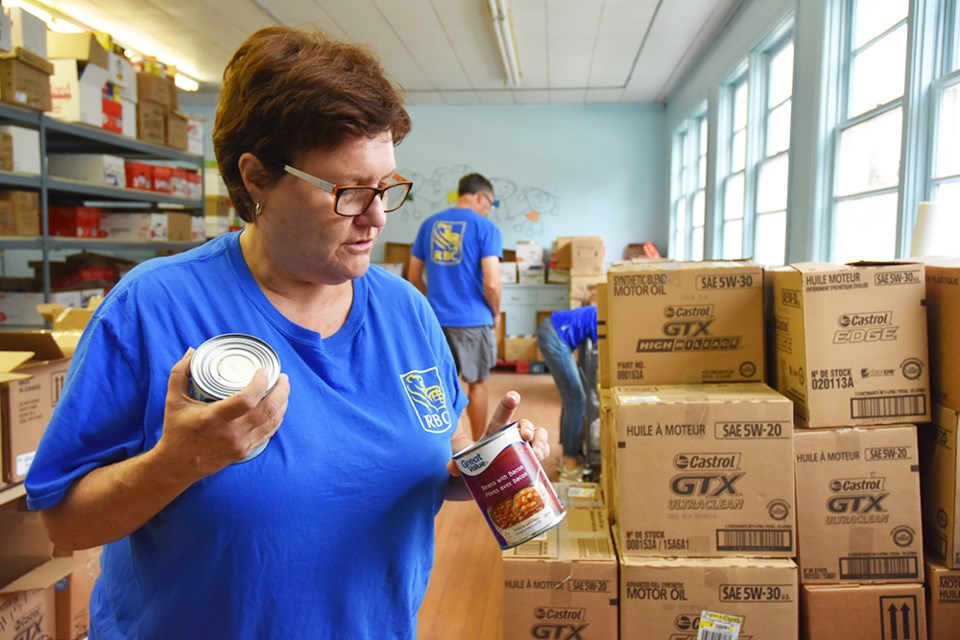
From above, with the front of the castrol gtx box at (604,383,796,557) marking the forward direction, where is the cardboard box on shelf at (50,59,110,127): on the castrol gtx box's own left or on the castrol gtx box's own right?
on the castrol gtx box's own right

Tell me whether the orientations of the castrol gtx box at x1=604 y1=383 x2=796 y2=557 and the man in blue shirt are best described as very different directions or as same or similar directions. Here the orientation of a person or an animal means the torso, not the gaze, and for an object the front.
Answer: very different directions

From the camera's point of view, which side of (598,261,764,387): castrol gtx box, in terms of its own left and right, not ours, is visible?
front

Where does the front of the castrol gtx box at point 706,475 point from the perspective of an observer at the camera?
facing the viewer

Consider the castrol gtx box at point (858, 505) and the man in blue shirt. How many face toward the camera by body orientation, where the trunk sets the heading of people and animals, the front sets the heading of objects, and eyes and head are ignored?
1

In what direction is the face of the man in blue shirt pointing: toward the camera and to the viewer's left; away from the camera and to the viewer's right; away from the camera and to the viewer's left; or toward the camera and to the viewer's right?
away from the camera and to the viewer's right

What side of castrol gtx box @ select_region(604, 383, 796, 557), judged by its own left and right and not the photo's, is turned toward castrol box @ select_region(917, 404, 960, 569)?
left

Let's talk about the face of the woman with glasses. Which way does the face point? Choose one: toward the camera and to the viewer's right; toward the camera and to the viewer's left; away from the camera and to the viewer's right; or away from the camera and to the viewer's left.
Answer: toward the camera and to the viewer's right

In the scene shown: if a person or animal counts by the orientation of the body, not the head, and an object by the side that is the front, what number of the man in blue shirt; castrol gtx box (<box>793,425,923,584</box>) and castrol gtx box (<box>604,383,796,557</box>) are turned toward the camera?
2

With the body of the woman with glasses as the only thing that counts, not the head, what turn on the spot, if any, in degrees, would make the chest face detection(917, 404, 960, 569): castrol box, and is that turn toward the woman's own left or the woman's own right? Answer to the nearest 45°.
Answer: approximately 45° to the woman's own left

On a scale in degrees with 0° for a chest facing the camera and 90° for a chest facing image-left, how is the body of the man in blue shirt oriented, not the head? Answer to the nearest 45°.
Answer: approximately 225°

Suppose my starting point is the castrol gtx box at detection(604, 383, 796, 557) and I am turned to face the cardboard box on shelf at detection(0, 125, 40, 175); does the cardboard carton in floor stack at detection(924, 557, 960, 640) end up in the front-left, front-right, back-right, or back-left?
back-right
